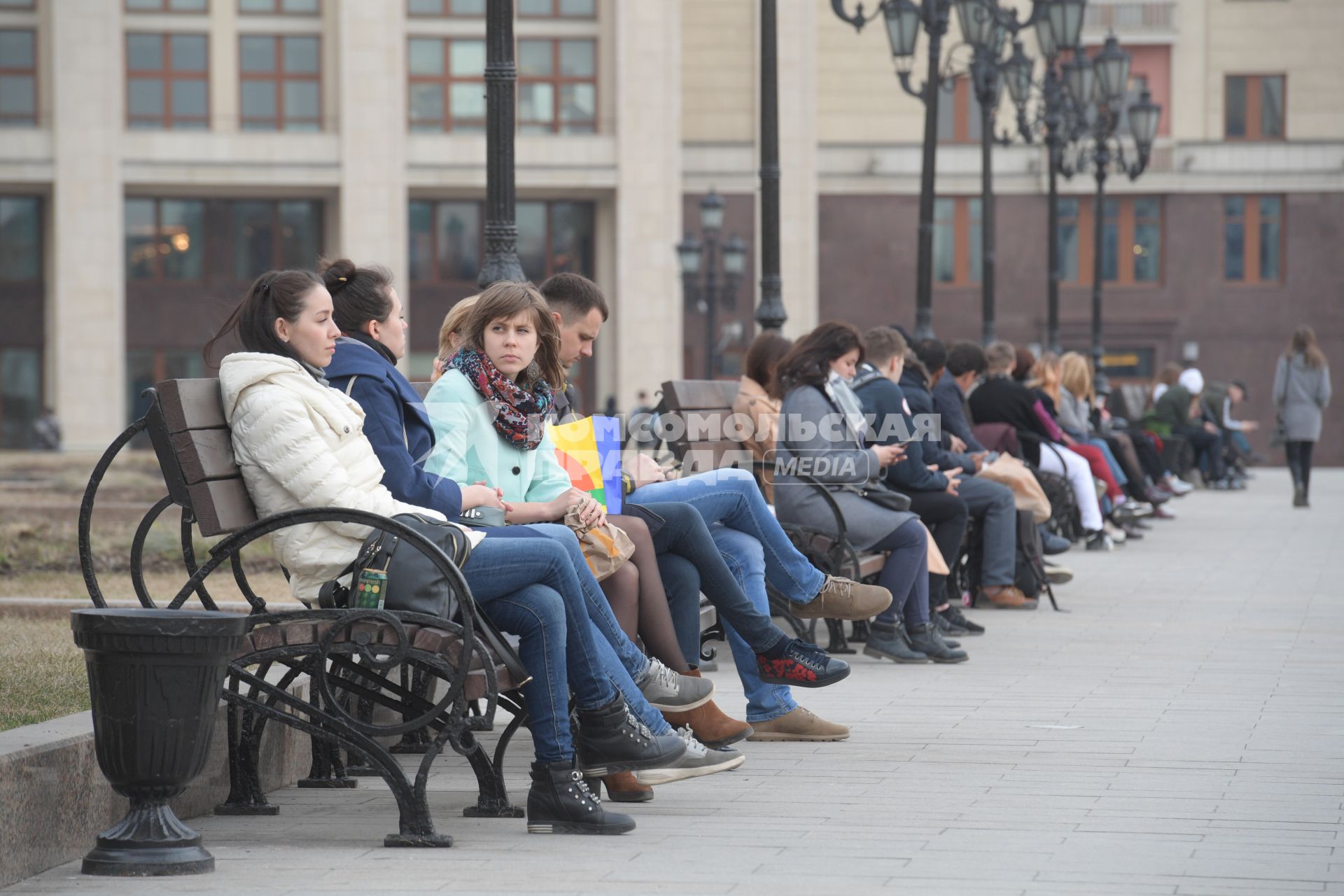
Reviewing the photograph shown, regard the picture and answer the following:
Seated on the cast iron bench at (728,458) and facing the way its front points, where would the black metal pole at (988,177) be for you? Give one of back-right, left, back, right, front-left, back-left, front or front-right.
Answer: back-left

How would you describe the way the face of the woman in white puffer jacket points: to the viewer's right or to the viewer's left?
to the viewer's right

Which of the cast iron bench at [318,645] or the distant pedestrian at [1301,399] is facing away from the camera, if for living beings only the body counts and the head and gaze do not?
the distant pedestrian

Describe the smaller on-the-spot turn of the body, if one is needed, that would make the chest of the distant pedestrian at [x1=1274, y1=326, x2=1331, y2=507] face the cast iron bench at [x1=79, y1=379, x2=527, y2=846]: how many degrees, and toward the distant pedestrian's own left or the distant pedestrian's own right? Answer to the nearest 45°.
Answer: approximately 180°

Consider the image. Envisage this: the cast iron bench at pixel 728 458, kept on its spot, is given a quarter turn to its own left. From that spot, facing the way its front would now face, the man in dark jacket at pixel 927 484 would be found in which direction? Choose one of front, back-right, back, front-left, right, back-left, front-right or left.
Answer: front

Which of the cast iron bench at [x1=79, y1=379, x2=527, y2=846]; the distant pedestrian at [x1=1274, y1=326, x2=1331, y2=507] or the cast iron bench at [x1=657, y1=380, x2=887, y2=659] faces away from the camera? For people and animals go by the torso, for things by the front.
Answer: the distant pedestrian

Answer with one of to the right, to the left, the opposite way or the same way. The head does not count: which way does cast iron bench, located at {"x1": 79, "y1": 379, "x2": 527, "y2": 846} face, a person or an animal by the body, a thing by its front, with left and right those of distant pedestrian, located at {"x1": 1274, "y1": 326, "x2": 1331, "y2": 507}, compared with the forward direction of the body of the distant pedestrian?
to the right

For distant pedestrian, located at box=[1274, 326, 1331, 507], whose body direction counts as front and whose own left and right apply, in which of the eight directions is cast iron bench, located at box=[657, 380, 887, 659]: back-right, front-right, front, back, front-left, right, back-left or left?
back

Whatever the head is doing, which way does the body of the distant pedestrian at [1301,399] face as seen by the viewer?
away from the camera

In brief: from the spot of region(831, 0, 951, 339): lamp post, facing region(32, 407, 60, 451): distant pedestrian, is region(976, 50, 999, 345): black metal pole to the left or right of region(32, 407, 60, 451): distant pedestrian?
right

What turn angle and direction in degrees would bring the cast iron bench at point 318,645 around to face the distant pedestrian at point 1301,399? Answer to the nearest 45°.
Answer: approximately 90° to its left
